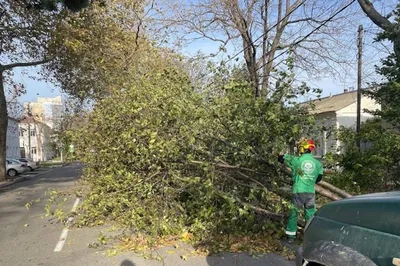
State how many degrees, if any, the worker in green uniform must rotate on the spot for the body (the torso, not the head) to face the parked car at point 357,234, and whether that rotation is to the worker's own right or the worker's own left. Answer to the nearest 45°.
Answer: approximately 180°

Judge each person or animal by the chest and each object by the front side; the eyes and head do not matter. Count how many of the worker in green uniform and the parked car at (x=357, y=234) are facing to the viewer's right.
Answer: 0

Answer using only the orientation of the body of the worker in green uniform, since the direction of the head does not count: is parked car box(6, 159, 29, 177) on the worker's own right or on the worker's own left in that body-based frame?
on the worker's own left

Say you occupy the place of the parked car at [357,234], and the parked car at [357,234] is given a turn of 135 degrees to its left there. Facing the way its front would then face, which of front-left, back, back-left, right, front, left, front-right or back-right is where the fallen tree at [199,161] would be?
back-right

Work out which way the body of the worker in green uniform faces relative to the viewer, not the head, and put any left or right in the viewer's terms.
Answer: facing away from the viewer

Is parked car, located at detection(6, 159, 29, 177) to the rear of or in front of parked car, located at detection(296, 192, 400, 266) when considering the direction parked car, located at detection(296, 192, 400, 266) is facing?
in front

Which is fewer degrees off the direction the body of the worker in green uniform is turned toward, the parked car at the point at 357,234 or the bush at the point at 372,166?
the bush

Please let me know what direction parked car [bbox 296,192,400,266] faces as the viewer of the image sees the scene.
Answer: facing away from the viewer and to the left of the viewer

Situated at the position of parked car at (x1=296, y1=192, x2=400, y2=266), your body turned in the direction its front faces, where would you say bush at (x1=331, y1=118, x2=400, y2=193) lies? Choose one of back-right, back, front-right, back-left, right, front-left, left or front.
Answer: front-right
